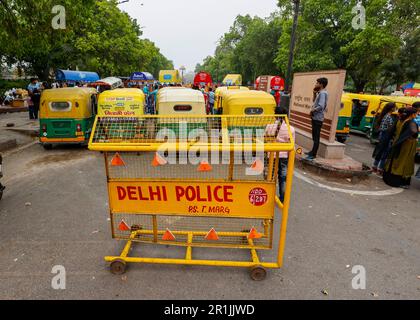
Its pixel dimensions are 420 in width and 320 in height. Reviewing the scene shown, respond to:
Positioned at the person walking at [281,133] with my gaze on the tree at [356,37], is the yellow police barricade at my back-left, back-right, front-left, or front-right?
back-left

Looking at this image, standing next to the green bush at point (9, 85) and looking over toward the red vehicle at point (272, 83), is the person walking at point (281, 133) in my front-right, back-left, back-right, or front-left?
front-right

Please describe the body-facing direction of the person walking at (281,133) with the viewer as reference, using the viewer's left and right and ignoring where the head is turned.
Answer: facing away from the viewer

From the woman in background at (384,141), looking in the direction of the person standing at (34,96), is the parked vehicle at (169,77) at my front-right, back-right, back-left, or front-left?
front-right

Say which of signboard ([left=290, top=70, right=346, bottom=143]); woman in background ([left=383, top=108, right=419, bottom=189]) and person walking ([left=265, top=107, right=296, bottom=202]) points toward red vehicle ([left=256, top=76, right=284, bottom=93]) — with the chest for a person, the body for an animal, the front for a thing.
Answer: the person walking

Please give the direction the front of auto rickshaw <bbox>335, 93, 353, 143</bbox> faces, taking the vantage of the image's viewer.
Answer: facing away from the viewer

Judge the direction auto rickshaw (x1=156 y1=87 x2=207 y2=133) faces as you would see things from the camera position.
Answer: facing away from the viewer

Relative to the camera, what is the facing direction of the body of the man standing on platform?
to the viewer's left

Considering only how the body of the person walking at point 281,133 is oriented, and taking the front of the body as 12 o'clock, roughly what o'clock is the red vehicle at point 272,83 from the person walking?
The red vehicle is roughly at 12 o'clock from the person walking.

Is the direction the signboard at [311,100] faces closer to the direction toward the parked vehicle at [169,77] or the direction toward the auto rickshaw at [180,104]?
the auto rickshaw
